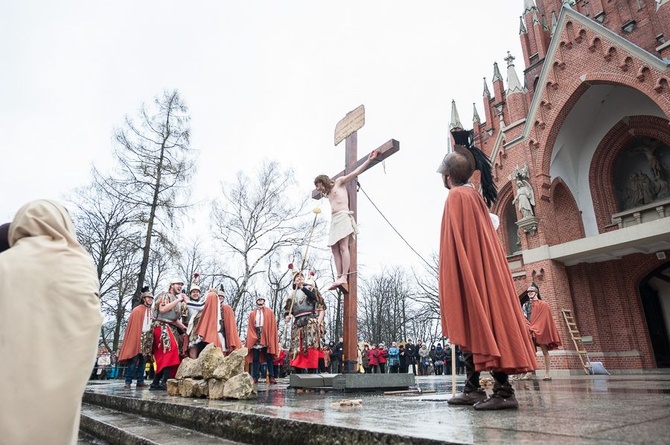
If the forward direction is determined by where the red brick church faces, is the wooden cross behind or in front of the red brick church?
in front

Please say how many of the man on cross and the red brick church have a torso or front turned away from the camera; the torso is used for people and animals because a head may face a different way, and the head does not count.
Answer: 0

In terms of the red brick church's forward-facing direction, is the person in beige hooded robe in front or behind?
in front

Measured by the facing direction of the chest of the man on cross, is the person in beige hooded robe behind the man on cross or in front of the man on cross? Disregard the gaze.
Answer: in front

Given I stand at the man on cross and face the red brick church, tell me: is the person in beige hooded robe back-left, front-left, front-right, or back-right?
back-right

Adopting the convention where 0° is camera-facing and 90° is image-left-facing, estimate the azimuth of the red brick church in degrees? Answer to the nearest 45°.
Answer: approximately 45°
